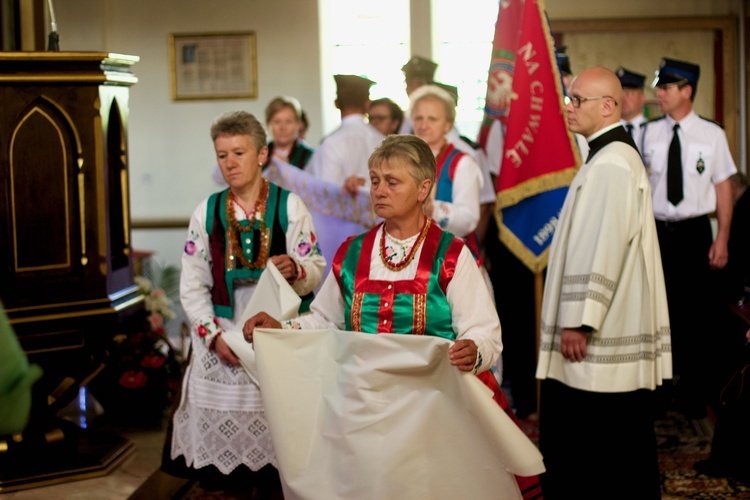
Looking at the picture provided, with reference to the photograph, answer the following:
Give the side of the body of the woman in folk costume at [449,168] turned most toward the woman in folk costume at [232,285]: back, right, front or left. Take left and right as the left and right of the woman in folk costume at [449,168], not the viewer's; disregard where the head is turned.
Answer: front

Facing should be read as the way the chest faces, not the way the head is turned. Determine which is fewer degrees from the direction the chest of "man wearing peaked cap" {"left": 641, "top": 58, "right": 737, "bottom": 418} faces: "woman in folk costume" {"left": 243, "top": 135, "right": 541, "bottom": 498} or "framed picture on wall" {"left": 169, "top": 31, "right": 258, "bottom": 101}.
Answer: the woman in folk costume

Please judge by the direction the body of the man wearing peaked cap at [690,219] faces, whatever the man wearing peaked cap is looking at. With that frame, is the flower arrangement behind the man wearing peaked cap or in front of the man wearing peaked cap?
in front

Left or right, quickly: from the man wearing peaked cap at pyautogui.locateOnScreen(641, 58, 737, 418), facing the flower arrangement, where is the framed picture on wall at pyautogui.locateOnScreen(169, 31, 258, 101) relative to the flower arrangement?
right

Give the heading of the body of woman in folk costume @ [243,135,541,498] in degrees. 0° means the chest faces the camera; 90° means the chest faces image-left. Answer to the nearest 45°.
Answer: approximately 45°

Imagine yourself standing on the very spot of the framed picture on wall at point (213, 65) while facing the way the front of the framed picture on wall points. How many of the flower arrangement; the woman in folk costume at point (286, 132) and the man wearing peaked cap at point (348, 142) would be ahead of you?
3
